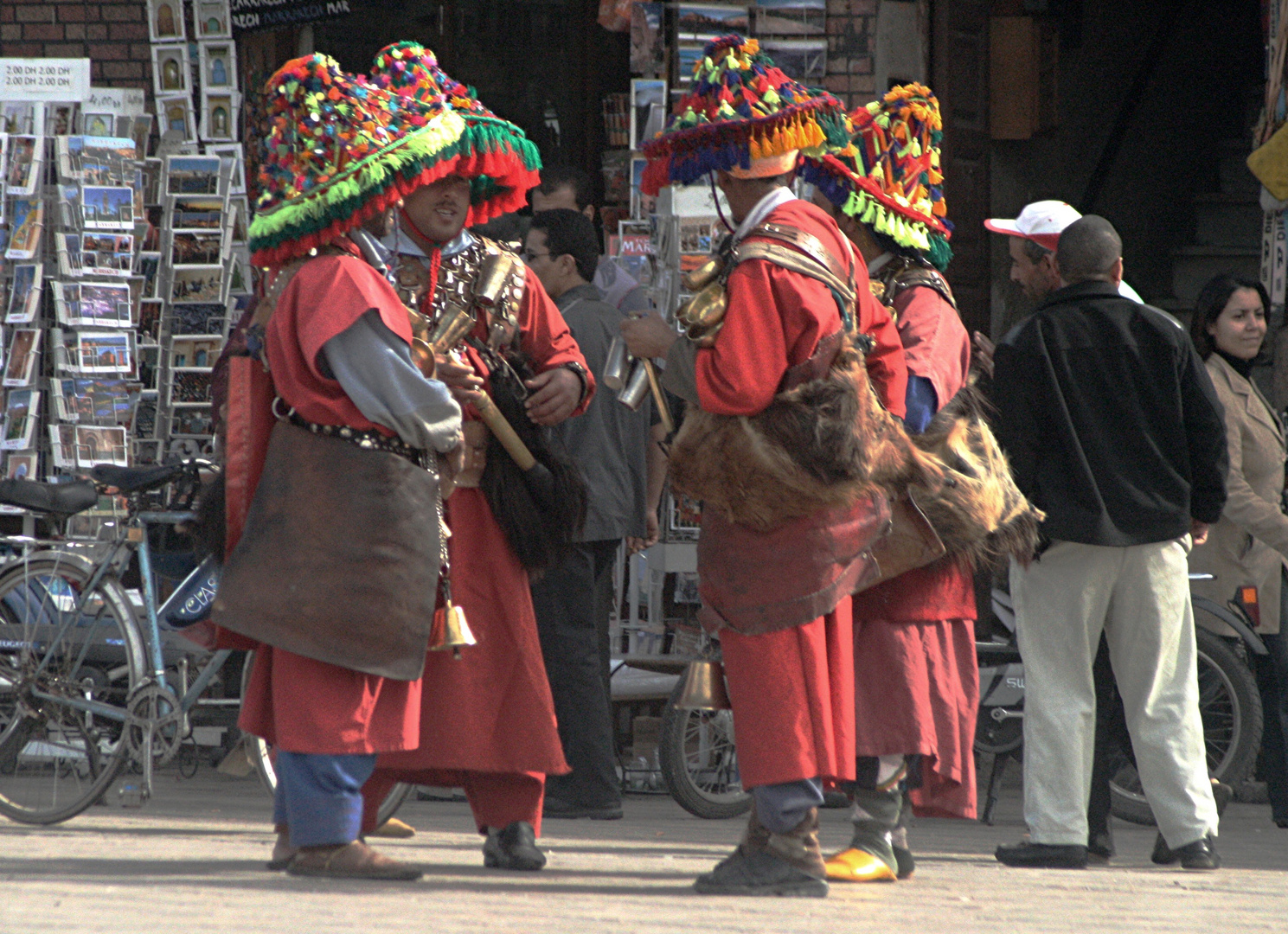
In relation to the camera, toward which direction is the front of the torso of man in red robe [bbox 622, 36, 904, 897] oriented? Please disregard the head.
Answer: to the viewer's left

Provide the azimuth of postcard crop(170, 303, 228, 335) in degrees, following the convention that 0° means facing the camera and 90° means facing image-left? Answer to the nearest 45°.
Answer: approximately 0°

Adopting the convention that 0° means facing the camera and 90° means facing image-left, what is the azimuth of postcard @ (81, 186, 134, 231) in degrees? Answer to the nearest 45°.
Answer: approximately 0°

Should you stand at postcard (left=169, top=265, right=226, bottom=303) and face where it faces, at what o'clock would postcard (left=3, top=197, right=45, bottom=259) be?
postcard (left=3, top=197, right=45, bottom=259) is roughly at 2 o'clock from postcard (left=169, top=265, right=226, bottom=303).

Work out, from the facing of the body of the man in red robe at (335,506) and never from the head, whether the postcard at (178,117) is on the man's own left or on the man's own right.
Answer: on the man's own left

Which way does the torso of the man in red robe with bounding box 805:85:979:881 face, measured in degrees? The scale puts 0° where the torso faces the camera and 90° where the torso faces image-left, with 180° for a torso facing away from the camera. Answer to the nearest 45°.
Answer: approximately 90°

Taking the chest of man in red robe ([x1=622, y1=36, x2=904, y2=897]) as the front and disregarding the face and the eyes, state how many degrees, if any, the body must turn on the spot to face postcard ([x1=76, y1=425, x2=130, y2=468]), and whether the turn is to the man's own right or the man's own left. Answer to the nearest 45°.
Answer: approximately 45° to the man's own right
